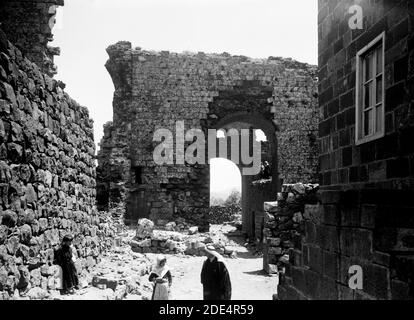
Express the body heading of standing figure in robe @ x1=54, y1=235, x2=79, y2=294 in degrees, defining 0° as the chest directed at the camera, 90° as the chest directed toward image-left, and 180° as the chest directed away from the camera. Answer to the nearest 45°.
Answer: approximately 315°
